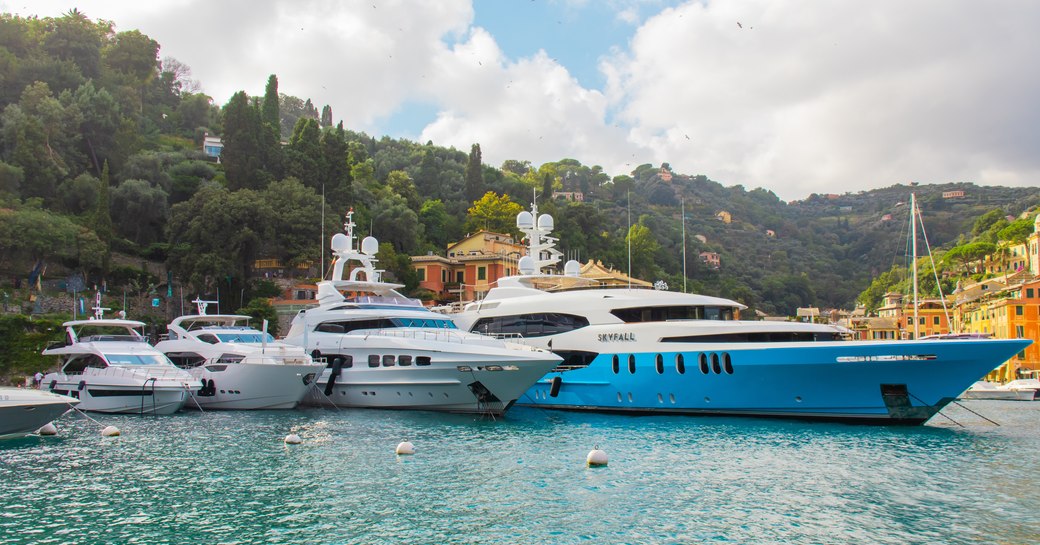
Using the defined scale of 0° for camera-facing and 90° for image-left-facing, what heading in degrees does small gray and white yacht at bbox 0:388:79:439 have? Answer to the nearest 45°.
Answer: approximately 270°

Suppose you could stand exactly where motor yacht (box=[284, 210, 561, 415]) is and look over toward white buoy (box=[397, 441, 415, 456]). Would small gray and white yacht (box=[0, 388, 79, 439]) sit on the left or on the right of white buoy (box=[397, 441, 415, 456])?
right

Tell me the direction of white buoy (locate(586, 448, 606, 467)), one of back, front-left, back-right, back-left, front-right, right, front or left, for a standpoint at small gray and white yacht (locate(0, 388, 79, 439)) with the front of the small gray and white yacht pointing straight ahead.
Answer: front-right

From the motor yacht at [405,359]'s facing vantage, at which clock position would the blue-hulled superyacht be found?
The blue-hulled superyacht is roughly at 11 o'clock from the motor yacht.

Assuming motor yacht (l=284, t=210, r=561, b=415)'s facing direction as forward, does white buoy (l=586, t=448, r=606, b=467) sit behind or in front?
in front

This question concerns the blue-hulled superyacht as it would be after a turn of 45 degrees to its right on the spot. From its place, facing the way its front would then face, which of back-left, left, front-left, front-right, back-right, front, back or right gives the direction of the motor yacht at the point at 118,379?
right

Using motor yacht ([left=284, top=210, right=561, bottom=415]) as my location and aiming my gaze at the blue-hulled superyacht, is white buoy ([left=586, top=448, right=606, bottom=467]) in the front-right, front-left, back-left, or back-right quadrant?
front-right

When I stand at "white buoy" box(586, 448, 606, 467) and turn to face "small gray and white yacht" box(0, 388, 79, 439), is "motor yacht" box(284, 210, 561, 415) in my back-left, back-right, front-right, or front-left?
front-right

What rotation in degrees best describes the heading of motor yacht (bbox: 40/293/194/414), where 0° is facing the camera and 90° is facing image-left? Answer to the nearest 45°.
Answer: approximately 315°

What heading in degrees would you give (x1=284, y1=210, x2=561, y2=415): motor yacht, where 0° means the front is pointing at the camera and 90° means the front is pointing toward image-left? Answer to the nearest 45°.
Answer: approximately 315°

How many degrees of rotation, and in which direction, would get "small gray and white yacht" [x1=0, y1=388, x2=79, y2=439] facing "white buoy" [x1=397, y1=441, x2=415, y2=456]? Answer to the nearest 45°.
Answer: approximately 45° to its right

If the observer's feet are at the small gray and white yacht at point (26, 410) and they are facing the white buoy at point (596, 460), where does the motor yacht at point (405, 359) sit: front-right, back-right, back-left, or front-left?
front-left

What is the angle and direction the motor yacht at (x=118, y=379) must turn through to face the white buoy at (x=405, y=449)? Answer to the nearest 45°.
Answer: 0° — it already faces it

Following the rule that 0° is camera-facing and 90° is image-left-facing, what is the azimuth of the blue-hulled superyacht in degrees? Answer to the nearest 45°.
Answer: approximately 315°

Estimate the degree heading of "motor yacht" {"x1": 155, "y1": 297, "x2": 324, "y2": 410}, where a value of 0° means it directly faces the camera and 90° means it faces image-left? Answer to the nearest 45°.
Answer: approximately 315°

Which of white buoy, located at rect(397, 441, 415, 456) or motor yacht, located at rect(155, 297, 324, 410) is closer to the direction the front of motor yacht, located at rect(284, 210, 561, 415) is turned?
the white buoy

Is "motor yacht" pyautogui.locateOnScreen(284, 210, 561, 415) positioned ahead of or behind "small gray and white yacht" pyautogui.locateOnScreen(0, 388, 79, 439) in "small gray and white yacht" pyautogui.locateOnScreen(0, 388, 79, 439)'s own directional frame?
ahead
